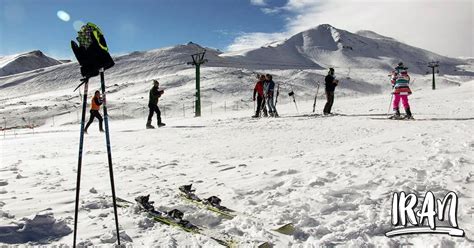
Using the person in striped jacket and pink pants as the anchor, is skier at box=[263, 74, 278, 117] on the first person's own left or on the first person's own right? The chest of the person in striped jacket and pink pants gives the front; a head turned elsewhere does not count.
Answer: on the first person's own right

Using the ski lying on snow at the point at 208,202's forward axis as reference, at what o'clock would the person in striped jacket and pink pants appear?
The person in striped jacket and pink pants is roughly at 9 o'clock from the ski lying on snow.

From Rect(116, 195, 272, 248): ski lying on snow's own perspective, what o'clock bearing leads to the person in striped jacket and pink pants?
The person in striped jacket and pink pants is roughly at 9 o'clock from the ski lying on snow.

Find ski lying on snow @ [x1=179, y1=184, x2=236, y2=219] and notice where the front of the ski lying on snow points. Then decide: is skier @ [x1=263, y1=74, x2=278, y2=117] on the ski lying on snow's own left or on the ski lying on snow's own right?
on the ski lying on snow's own left

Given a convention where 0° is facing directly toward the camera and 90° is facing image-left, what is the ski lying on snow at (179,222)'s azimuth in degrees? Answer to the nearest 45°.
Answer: approximately 315°

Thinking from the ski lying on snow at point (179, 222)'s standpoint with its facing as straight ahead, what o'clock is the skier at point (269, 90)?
The skier is roughly at 8 o'clock from the ski lying on snow.

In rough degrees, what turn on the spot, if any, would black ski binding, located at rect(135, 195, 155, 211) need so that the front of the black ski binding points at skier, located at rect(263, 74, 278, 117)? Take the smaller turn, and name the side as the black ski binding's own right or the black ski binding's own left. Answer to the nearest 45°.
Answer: approximately 90° to the black ski binding's own left

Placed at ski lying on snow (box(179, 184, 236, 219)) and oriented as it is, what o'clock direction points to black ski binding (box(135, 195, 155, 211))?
The black ski binding is roughly at 4 o'clock from the ski lying on snow.

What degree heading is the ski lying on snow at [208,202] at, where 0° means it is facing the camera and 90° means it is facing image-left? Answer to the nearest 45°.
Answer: approximately 315°

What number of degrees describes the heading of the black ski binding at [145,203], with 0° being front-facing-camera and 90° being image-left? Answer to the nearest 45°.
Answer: approximately 315°

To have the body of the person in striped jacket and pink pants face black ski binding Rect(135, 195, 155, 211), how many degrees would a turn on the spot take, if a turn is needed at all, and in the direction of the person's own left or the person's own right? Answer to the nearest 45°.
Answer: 0° — they already face it

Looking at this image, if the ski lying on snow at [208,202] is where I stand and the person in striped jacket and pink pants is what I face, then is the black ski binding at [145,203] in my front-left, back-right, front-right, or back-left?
back-left

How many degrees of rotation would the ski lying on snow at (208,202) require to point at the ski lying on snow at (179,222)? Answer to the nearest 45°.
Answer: approximately 90° to its right
